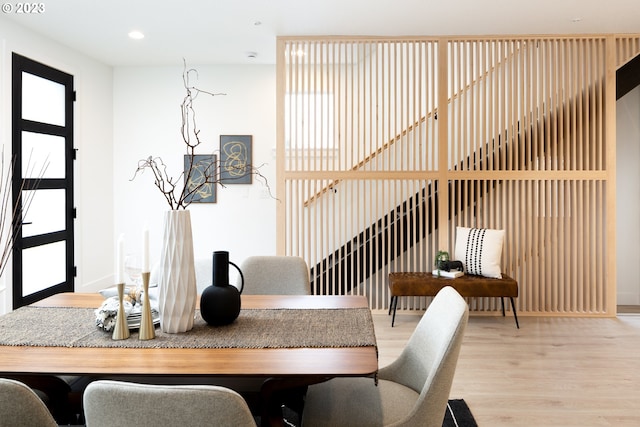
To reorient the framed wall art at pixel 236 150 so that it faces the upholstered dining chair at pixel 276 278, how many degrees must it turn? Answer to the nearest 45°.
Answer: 0° — it already faces it

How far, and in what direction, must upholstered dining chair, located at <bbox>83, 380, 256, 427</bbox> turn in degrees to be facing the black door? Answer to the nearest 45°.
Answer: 0° — it already faces it

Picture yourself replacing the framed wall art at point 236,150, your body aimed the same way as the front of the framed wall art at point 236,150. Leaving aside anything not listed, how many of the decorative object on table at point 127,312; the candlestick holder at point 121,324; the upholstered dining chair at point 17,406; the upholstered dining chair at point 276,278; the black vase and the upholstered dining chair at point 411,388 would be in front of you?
6

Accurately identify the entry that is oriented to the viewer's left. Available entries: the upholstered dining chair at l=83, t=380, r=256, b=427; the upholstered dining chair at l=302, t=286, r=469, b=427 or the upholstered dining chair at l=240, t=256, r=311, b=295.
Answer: the upholstered dining chair at l=302, t=286, r=469, b=427

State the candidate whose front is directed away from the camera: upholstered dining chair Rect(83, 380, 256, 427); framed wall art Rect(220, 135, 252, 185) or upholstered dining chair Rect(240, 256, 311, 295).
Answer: upholstered dining chair Rect(83, 380, 256, 427)

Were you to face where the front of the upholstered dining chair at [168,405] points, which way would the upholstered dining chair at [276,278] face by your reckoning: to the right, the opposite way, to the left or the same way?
the opposite way

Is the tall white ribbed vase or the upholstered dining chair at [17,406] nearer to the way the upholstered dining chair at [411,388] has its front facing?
the tall white ribbed vase

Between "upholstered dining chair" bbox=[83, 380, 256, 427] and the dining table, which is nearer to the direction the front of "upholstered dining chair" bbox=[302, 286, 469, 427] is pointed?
the dining table

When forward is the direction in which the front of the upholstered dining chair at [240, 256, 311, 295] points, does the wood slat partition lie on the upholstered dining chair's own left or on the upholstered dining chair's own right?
on the upholstered dining chair's own left

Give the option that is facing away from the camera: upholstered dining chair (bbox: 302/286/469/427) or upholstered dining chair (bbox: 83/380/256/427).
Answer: upholstered dining chair (bbox: 83/380/256/427)

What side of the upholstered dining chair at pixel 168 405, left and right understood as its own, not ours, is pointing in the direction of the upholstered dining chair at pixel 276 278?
front

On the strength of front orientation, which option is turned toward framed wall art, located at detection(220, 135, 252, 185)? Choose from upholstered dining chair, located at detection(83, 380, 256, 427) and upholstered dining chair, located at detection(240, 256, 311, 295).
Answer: upholstered dining chair, located at detection(83, 380, 256, 427)

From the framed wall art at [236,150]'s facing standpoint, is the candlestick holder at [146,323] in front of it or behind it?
in front

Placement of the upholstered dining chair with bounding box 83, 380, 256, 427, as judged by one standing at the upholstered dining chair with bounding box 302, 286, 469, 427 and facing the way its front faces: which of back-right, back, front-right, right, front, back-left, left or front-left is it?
front-left

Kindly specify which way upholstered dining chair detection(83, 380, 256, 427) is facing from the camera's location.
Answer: facing away from the viewer

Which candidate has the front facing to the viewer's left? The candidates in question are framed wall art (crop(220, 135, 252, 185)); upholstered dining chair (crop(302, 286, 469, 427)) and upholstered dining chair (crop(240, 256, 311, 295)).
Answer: upholstered dining chair (crop(302, 286, 469, 427))

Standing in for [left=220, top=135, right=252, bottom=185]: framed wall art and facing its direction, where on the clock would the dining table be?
The dining table is roughly at 12 o'clock from the framed wall art.

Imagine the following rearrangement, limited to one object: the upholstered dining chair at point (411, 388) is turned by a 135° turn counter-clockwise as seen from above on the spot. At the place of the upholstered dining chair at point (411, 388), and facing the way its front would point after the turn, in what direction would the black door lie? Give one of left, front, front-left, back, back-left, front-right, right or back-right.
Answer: back
